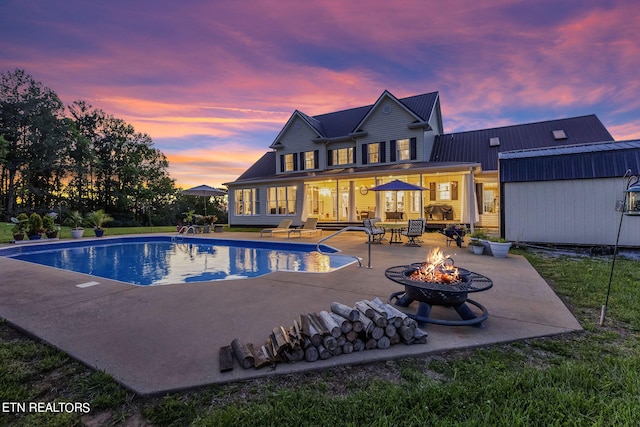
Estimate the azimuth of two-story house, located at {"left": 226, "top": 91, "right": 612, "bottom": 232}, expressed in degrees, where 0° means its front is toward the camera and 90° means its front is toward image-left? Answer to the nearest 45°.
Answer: approximately 45°

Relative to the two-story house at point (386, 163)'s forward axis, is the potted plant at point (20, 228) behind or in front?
in front

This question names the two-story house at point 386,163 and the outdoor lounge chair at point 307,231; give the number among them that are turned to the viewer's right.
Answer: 0

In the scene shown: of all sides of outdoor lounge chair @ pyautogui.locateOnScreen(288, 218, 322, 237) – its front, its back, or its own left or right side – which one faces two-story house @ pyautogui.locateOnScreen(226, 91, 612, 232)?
back

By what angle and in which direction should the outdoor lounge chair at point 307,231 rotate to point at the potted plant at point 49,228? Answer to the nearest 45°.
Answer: approximately 45° to its right

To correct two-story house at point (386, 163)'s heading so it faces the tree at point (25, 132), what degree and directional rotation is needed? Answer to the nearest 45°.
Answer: approximately 45° to its right

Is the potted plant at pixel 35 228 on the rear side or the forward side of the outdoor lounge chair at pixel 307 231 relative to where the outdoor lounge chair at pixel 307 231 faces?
on the forward side

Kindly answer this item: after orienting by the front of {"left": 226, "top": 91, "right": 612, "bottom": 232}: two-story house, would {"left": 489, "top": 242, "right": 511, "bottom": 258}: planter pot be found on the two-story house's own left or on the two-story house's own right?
on the two-story house's own left

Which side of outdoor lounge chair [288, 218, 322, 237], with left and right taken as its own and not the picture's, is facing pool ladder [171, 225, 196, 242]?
right

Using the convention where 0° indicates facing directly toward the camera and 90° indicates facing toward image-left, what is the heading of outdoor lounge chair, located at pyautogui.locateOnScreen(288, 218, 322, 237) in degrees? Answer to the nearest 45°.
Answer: approximately 45°

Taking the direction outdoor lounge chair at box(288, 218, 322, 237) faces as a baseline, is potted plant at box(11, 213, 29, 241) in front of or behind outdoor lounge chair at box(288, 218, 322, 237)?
in front

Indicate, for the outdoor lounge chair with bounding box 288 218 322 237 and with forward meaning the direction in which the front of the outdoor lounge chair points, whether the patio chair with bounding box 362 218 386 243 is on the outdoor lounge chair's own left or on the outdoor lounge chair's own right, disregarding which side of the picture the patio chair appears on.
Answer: on the outdoor lounge chair's own left

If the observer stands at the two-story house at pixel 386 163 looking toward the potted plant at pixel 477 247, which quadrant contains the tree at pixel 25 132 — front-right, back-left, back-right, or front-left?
back-right
